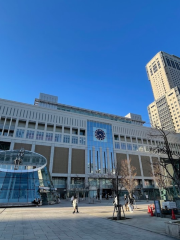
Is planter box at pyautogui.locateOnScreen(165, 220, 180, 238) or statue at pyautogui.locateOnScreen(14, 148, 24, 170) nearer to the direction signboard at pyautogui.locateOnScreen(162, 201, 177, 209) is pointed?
the planter box

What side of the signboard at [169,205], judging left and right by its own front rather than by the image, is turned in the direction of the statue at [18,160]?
right

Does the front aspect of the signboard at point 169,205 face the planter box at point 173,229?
yes

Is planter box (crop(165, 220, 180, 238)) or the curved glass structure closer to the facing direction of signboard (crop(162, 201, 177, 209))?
the planter box

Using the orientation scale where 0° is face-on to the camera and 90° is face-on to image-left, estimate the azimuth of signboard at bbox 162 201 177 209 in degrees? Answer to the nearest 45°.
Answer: approximately 0°

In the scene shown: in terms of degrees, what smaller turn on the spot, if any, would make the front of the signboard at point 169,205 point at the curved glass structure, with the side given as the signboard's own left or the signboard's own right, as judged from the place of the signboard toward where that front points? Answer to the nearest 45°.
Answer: approximately 90° to the signboard's own right
